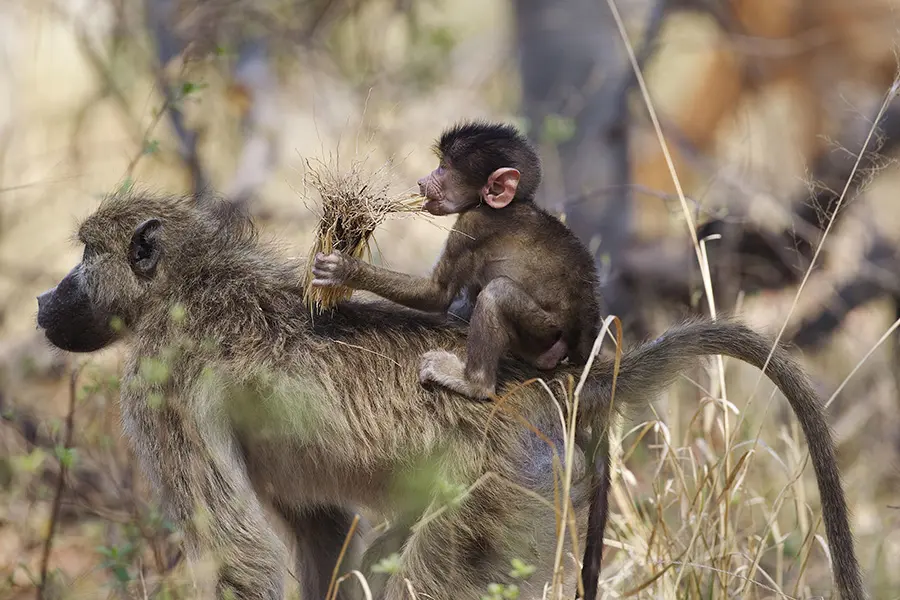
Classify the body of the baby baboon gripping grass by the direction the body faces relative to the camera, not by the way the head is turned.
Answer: to the viewer's left

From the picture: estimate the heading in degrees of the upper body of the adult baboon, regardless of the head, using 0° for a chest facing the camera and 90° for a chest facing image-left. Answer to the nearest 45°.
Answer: approximately 90°

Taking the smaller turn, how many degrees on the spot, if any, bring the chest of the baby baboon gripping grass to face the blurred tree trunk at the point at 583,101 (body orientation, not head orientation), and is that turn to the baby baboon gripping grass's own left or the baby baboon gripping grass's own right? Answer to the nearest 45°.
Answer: approximately 90° to the baby baboon gripping grass's own right
